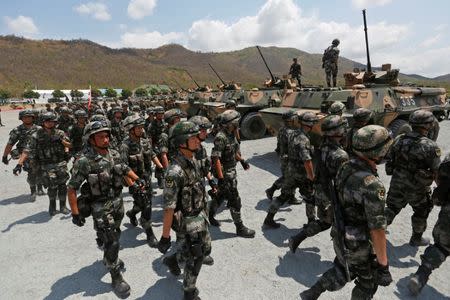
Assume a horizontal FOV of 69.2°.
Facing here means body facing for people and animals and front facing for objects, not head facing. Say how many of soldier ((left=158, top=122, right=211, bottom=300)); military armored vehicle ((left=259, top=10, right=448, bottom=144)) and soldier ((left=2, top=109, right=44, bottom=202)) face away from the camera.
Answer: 0

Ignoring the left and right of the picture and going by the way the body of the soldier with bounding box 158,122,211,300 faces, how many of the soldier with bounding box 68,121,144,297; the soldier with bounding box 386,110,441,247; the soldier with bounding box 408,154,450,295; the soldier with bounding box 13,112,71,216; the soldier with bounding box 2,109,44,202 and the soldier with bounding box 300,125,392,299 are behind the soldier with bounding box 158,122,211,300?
3

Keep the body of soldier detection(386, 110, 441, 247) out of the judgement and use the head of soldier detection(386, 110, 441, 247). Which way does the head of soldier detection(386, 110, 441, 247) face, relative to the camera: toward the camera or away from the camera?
away from the camera

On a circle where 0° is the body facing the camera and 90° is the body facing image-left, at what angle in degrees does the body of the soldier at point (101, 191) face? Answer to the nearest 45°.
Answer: approximately 315°

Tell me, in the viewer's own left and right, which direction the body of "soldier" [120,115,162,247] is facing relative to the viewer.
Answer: facing the viewer and to the right of the viewer

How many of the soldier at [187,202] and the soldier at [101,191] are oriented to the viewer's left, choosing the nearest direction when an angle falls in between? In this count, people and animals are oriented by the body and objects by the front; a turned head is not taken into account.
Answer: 0

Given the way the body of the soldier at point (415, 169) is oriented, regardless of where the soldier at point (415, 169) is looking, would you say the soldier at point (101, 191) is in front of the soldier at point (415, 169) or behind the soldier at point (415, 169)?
behind

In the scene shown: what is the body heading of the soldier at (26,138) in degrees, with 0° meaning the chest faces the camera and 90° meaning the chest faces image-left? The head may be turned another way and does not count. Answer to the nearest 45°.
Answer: approximately 315°

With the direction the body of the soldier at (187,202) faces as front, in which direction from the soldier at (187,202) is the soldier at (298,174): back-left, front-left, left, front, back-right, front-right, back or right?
left

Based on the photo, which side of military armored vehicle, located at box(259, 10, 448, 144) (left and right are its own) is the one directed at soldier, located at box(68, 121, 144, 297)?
front

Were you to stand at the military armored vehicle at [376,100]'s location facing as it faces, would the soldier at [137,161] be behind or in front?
in front

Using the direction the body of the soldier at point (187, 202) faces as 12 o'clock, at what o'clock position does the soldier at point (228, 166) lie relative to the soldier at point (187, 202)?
the soldier at point (228, 166) is roughly at 8 o'clock from the soldier at point (187, 202).

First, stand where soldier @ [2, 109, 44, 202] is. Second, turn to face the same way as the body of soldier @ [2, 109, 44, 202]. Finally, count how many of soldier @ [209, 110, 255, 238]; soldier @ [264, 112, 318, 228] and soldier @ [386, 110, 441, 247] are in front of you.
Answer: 3

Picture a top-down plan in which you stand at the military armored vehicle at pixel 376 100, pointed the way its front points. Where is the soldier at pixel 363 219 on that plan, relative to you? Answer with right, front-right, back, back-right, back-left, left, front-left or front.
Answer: front-left
